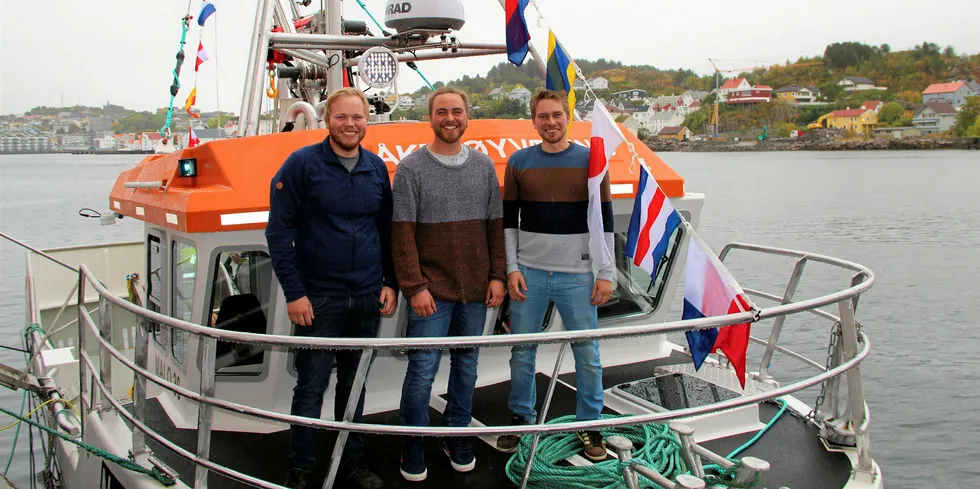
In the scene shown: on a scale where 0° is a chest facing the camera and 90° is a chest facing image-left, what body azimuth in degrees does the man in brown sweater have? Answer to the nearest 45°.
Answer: approximately 0°

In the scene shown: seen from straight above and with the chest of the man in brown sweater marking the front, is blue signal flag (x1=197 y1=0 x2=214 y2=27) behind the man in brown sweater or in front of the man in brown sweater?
behind
